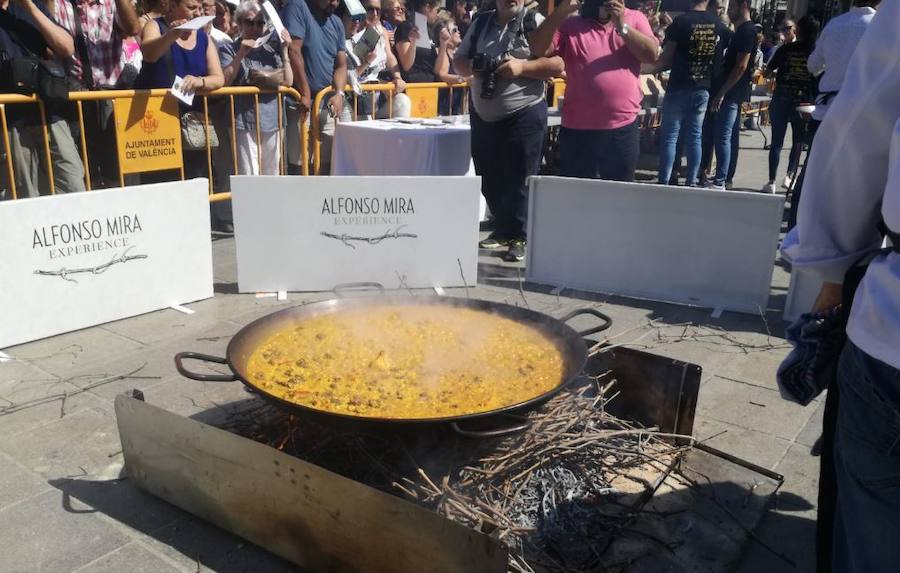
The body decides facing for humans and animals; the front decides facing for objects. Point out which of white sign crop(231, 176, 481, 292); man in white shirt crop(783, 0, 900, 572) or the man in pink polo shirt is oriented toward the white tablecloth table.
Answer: the man in white shirt

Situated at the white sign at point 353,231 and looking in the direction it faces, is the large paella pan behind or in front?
in front

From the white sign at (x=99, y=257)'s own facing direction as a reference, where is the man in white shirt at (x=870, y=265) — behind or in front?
in front

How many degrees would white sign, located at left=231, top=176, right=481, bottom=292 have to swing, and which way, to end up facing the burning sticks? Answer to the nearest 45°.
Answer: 0° — it already faces it

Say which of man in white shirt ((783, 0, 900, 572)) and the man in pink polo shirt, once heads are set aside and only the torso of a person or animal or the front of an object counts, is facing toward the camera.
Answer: the man in pink polo shirt

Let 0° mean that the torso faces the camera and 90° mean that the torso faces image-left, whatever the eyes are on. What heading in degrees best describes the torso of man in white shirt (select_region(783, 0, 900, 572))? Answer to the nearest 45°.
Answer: approximately 135°

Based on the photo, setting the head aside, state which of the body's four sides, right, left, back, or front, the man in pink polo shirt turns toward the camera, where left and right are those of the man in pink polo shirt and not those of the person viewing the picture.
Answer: front

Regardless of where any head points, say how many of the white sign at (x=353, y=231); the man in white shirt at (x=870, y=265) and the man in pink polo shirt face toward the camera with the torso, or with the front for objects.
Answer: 2

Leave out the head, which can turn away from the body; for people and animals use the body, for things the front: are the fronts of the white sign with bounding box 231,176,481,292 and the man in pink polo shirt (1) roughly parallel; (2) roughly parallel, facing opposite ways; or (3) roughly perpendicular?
roughly parallel

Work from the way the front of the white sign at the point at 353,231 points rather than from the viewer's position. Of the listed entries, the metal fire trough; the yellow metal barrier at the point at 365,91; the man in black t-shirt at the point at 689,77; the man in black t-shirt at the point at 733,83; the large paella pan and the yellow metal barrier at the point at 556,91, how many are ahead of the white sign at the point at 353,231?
2

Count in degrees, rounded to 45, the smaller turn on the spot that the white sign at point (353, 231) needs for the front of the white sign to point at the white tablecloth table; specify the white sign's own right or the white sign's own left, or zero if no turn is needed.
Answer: approximately 180°

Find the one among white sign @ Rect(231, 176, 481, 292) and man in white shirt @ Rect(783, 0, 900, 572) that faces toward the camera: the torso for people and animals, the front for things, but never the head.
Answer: the white sign

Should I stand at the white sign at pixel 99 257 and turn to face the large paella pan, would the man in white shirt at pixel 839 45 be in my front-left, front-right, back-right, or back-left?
front-left

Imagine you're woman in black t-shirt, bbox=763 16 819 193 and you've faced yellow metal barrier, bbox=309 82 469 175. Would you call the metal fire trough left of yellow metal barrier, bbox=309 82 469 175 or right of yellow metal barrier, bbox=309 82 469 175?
left
